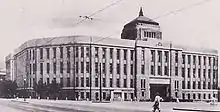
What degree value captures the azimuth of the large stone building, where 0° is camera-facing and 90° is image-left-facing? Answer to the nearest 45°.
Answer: approximately 315°
